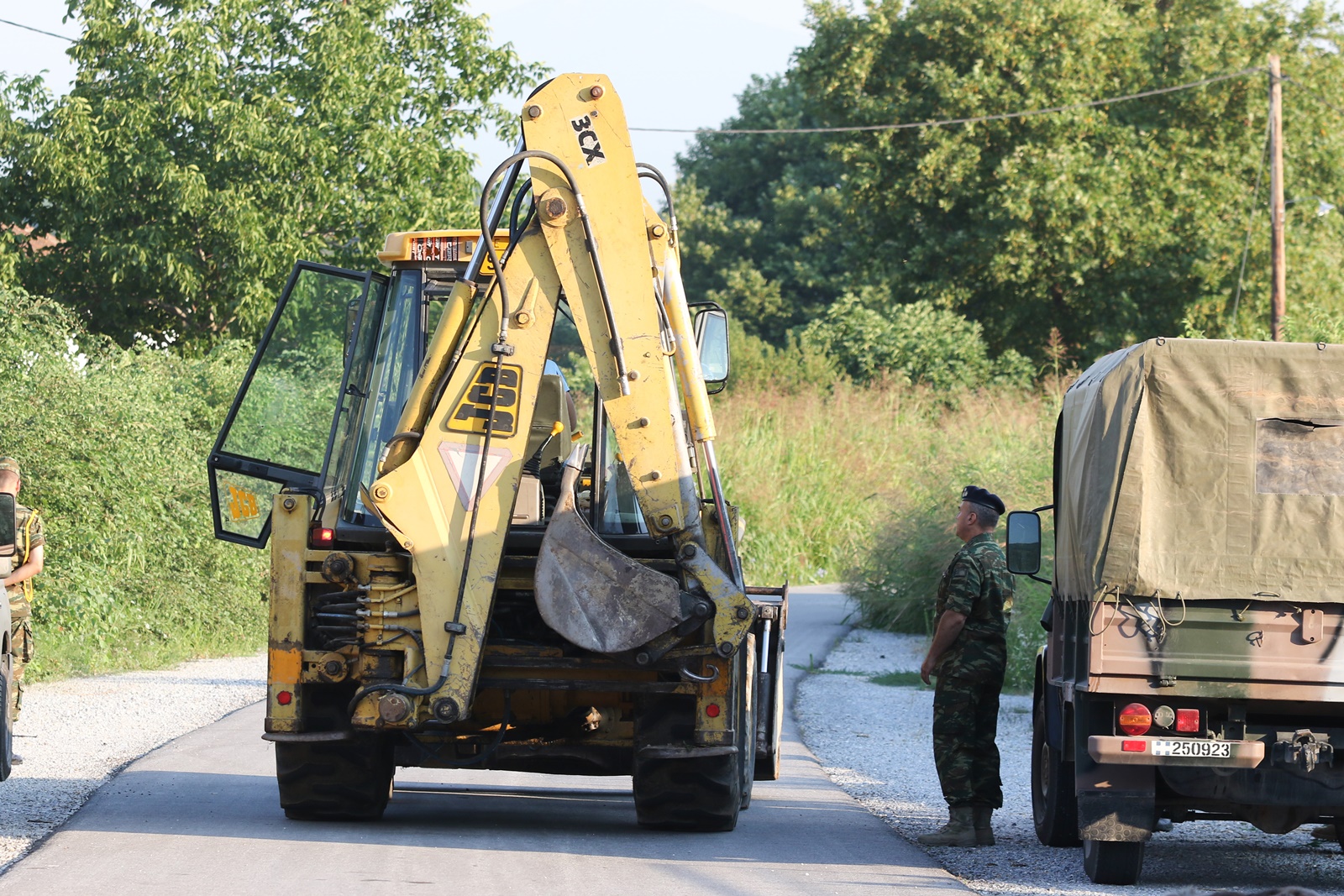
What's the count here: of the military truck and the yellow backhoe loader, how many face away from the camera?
2

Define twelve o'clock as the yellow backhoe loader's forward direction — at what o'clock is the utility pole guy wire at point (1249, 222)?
The utility pole guy wire is roughly at 1 o'clock from the yellow backhoe loader.

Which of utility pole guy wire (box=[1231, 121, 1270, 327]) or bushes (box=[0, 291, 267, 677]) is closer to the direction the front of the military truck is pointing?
the utility pole guy wire

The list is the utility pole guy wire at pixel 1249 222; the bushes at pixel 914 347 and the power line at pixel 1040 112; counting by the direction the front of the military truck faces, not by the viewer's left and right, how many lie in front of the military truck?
3

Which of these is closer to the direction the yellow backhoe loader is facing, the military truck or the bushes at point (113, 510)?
the bushes

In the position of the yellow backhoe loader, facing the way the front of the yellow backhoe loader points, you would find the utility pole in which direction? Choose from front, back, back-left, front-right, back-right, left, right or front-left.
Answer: front-right

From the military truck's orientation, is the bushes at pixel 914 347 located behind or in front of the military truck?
in front

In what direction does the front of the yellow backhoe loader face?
away from the camera

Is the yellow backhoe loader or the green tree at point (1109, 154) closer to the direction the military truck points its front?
the green tree

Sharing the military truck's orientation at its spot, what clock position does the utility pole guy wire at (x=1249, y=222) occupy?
The utility pole guy wire is roughly at 12 o'clock from the military truck.

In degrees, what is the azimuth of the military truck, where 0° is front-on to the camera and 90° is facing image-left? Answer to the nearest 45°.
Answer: approximately 180°
